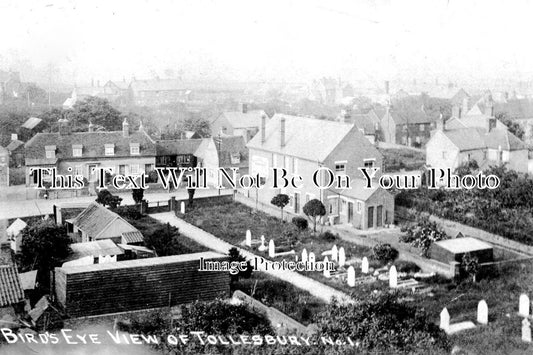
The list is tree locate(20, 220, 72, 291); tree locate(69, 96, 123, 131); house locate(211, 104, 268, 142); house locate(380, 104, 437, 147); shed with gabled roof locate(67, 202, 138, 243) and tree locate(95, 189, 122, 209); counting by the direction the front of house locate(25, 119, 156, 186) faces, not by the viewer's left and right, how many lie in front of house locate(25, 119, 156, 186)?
3

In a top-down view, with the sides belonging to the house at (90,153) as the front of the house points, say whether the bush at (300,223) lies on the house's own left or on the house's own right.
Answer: on the house's own left

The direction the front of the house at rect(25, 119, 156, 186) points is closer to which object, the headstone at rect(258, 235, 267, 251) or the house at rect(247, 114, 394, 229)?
the headstone

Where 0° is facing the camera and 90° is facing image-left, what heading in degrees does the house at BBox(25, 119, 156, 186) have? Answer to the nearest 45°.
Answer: approximately 0°

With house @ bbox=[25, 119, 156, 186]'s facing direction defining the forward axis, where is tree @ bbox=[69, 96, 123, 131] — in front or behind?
behind

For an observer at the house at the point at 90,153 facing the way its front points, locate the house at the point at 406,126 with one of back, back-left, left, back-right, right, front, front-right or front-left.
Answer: back-left

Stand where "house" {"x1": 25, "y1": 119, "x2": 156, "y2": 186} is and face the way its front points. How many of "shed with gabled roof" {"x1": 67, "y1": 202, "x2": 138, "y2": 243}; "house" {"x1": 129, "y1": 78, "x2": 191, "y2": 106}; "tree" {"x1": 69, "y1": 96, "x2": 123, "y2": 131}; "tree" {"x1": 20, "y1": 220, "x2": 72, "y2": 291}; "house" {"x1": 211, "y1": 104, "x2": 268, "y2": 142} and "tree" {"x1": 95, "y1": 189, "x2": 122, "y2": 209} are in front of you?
3

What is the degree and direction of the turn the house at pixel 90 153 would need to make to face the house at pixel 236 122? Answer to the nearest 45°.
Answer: approximately 135° to its left

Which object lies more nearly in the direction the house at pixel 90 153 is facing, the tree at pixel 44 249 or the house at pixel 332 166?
the tree

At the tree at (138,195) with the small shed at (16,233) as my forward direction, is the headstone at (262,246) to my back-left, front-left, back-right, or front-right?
front-left

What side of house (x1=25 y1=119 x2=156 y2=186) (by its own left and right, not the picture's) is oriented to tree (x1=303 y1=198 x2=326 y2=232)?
left

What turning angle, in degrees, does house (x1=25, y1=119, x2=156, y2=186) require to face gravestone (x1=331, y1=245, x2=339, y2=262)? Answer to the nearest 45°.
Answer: approximately 45° to its left

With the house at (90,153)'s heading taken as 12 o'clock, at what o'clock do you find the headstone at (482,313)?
The headstone is roughly at 11 o'clock from the house.

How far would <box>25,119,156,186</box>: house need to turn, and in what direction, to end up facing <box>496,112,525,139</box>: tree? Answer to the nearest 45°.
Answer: approximately 90° to its left

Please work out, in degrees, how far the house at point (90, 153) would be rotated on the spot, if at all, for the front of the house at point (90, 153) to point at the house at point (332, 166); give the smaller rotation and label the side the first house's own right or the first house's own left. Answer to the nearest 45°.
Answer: approximately 90° to the first house's own left
